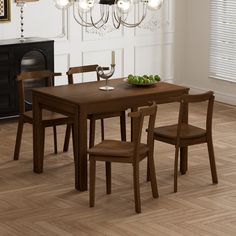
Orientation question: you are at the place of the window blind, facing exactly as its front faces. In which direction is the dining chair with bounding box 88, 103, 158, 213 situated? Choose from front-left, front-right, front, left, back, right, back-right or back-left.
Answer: front-left

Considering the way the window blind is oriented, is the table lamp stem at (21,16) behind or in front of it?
in front

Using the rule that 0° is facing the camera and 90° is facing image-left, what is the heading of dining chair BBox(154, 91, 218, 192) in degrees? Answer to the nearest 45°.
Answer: approximately 135°

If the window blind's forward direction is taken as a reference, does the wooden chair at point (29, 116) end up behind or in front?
in front

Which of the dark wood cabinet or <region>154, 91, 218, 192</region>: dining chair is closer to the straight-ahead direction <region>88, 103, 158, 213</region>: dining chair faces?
the dark wood cabinet

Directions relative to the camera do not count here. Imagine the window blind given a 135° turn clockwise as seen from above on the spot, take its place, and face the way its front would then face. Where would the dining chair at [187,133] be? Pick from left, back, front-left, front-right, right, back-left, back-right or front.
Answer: back

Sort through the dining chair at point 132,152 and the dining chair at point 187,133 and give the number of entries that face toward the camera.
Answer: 0
